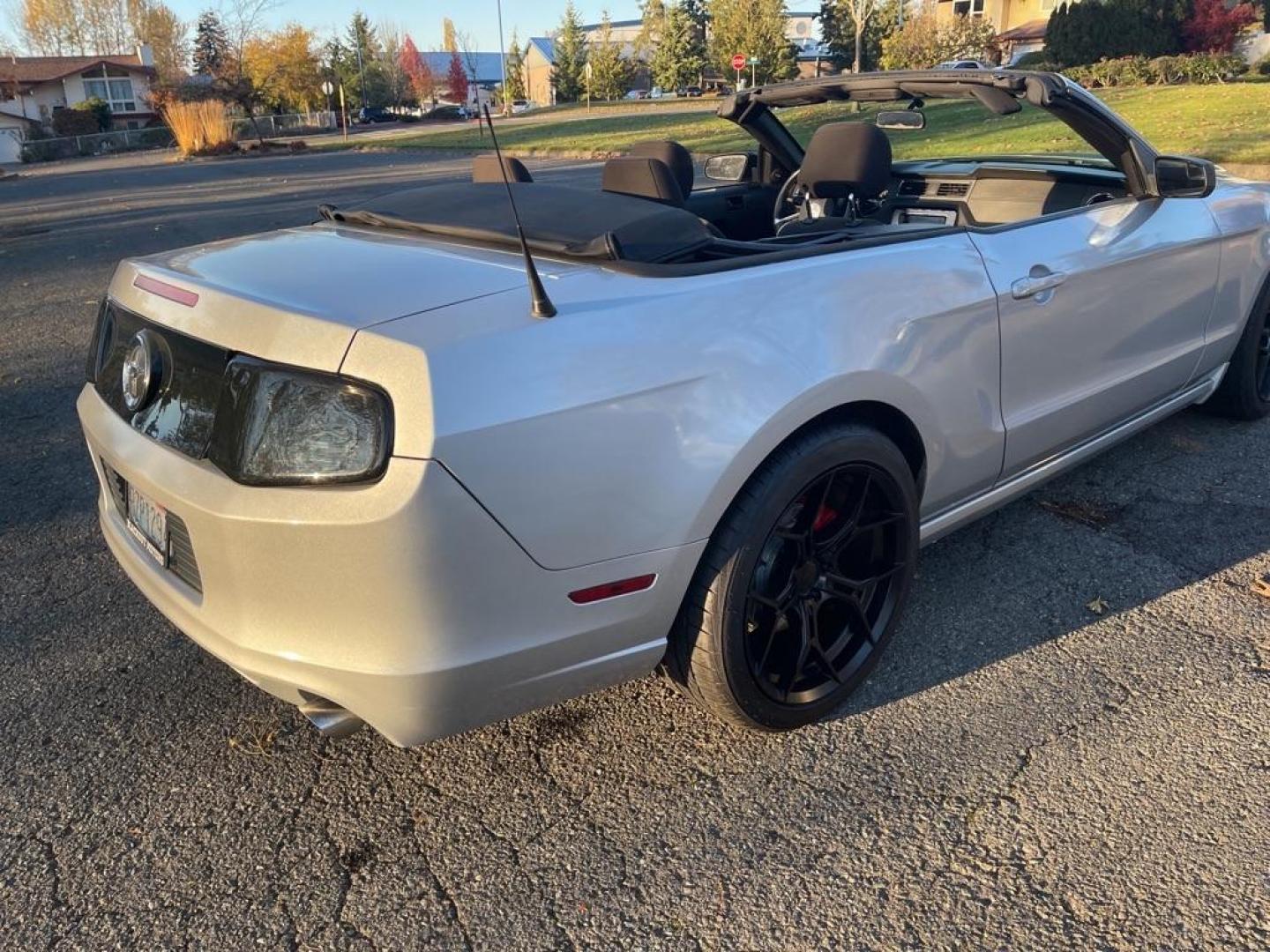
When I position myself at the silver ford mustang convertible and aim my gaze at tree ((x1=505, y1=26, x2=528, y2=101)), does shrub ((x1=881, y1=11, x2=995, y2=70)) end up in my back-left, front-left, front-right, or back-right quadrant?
front-right

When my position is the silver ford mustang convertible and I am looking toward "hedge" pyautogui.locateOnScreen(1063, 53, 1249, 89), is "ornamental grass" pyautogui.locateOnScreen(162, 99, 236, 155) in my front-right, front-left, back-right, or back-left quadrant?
front-left

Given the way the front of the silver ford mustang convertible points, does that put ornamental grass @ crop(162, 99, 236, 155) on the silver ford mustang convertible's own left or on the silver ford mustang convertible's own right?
on the silver ford mustang convertible's own left

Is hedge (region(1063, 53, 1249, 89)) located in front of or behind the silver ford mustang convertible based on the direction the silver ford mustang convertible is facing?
in front

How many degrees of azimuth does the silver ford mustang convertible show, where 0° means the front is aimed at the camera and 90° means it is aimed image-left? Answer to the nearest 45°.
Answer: approximately 225°

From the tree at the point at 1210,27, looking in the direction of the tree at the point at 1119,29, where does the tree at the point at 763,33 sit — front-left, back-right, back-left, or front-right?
front-right

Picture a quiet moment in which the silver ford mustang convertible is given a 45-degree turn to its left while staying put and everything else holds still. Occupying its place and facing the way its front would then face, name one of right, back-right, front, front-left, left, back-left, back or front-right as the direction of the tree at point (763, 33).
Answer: front

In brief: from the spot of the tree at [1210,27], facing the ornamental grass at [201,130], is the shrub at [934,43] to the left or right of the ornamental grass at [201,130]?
right

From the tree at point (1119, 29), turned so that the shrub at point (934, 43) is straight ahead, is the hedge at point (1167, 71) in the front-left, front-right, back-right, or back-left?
back-left

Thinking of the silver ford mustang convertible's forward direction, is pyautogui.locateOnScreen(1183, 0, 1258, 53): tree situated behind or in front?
in front

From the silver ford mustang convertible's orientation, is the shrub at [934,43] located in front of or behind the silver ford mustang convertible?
in front
